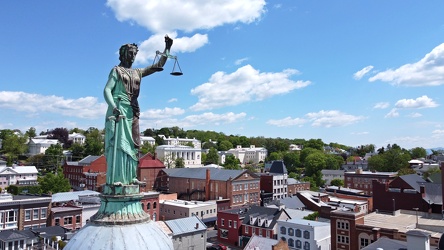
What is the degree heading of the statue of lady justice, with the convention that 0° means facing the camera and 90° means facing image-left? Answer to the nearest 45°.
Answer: approximately 315°

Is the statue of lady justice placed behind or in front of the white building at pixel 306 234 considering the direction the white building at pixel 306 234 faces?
in front

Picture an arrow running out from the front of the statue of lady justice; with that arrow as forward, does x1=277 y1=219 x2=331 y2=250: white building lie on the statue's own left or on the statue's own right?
on the statue's own left

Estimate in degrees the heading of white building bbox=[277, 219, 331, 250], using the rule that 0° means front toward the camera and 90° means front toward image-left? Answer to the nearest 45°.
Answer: approximately 45°
